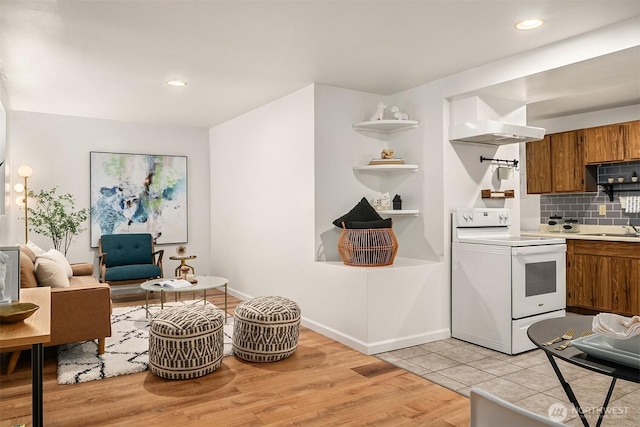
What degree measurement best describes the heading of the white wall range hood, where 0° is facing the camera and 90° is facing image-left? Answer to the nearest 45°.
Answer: approximately 315°

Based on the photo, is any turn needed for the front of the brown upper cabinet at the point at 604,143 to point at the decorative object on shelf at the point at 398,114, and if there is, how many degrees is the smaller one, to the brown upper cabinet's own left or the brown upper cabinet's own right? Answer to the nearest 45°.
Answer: approximately 45° to the brown upper cabinet's own right

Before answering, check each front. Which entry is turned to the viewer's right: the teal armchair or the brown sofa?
the brown sofa

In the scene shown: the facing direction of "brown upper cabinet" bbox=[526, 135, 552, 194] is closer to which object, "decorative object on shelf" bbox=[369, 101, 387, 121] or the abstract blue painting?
the decorative object on shelf

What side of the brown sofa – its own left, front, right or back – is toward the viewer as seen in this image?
right

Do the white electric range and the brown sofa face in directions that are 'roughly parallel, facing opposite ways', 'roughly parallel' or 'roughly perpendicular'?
roughly perpendicular

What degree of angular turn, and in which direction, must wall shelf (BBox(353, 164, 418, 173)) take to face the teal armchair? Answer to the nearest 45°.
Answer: approximately 90° to its right

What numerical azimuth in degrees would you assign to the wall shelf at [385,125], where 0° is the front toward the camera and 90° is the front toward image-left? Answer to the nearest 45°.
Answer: approximately 0°

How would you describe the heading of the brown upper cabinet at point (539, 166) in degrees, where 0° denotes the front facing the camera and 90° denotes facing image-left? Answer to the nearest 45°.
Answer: approximately 0°
